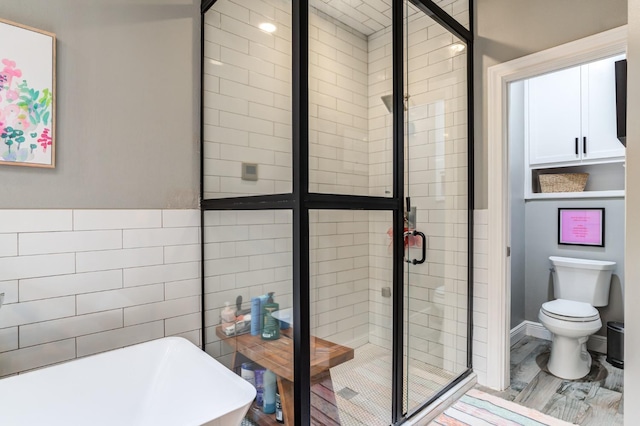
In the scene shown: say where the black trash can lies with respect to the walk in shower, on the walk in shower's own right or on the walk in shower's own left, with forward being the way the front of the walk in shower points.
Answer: on the walk in shower's own left

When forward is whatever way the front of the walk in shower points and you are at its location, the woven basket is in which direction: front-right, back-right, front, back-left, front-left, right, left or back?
left

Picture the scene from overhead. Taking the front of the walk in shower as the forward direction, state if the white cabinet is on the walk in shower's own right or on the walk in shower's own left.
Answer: on the walk in shower's own left

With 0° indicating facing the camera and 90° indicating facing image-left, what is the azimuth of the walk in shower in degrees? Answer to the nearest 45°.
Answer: approximately 315°

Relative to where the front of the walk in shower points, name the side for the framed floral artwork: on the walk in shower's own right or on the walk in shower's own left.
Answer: on the walk in shower's own right

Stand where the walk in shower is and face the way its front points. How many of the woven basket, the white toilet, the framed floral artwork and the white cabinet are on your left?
3

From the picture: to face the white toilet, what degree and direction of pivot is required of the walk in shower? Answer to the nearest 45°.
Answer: approximately 90° to its left

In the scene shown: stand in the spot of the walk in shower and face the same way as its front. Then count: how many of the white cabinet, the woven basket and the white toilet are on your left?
3
